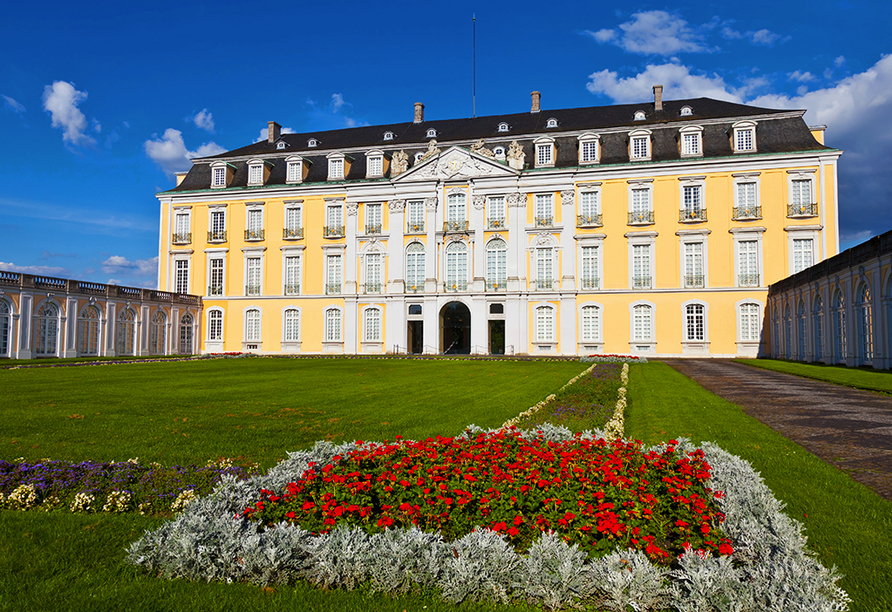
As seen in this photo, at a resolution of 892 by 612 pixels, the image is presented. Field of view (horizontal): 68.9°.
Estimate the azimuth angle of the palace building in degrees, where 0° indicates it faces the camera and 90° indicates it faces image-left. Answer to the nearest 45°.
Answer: approximately 0°
